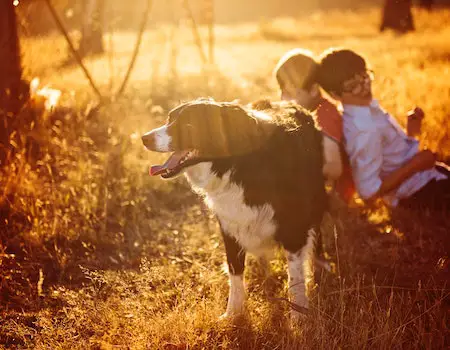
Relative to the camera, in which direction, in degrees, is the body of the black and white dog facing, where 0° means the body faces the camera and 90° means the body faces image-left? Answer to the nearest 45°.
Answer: approximately 45°

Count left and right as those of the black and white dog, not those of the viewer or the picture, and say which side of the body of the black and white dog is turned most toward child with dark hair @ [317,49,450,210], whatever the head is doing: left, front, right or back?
back

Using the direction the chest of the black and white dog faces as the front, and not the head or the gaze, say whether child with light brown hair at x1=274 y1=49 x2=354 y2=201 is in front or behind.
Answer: behind
